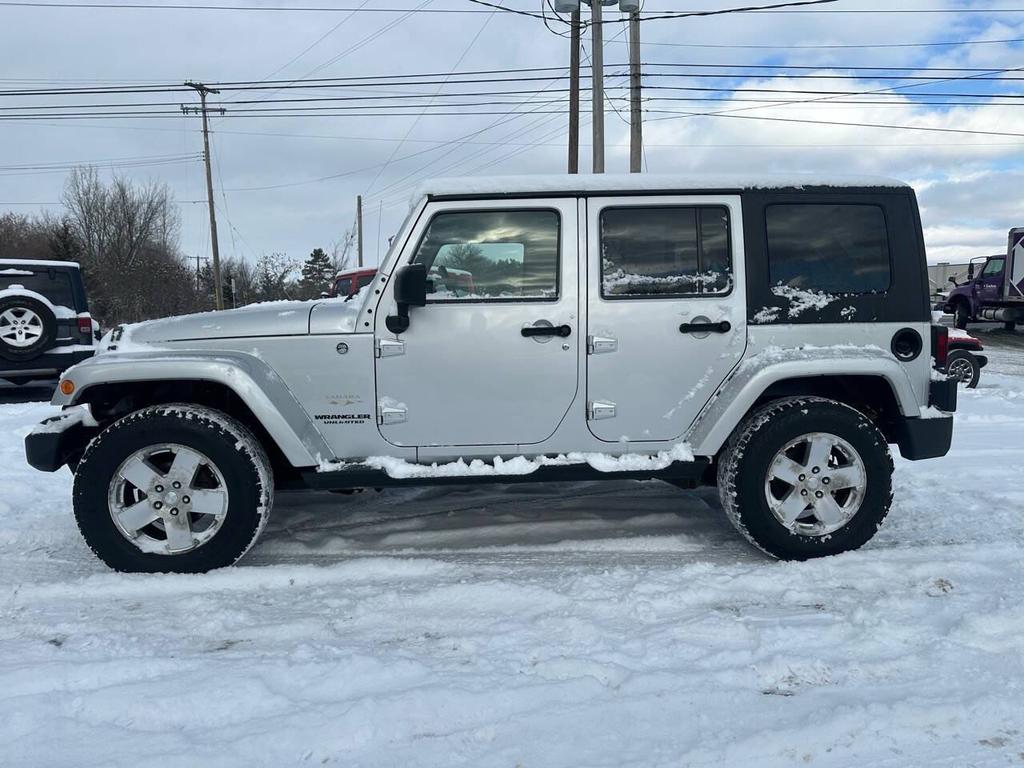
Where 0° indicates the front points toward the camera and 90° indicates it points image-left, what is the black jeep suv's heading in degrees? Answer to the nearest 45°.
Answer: approximately 180°

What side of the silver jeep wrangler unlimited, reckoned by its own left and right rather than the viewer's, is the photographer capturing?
left

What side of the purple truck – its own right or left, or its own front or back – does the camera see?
left

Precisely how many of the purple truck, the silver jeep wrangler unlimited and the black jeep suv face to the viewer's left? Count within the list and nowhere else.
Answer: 2

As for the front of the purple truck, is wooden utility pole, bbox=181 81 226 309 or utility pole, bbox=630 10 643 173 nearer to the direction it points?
the wooden utility pole

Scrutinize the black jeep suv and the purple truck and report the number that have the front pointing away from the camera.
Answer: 1

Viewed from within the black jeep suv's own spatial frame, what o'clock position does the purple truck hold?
The purple truck is roughly at 3 o'clock from the black jeep suv.

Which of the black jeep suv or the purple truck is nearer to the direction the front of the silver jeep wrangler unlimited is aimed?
the black jeep suv

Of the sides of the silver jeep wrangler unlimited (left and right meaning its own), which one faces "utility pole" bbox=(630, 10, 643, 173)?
right
